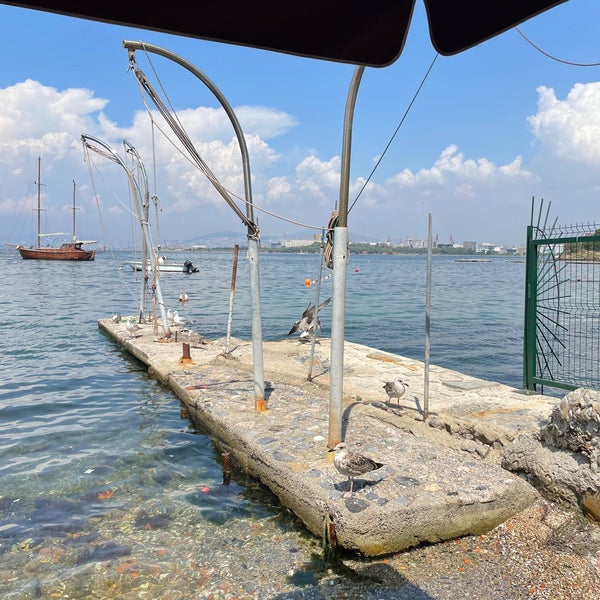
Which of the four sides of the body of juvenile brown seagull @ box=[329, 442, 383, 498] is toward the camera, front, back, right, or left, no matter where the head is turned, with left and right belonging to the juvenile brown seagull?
left

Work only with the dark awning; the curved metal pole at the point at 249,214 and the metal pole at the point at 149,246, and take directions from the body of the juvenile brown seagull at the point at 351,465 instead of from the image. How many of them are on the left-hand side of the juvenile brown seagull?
1

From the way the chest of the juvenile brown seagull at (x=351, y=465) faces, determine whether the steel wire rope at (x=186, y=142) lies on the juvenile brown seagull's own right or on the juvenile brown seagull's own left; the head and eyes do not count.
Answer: on the juvenile brown seagull's own right

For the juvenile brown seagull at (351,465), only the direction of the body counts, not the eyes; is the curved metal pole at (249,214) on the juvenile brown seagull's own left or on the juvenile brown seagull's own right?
on the juvenile brown seagull's own right

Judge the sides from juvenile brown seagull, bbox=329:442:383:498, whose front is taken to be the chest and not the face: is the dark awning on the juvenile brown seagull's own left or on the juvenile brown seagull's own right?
on the juvenile brown seagull's own left

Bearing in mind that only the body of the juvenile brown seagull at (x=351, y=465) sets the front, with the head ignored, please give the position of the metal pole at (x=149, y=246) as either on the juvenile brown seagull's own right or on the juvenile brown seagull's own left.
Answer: on the juvenile brown seagull's own right
